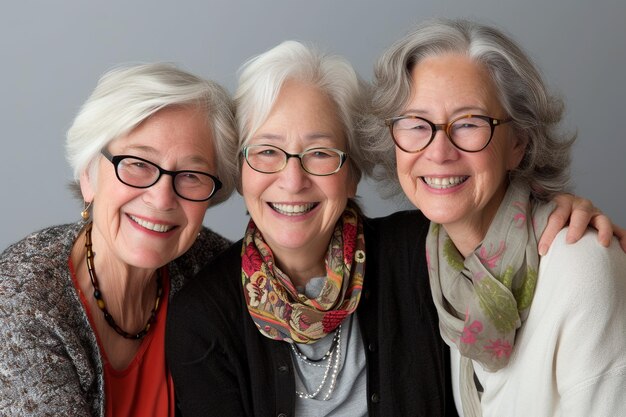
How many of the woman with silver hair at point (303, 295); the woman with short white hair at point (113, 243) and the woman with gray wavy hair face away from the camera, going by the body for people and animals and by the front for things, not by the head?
0

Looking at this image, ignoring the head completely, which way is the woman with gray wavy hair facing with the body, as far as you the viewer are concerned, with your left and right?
facing the viewer and to the left of the viewer

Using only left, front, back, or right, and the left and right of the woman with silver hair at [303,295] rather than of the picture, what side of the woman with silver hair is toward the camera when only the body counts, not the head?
front

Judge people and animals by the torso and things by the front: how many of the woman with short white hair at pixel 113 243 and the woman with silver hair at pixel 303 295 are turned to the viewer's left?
0

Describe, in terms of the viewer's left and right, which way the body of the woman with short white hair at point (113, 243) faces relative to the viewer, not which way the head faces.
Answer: facing the viewer and to the right of the viewer

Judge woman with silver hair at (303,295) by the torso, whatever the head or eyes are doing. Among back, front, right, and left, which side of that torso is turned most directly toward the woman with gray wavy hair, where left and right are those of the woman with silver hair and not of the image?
left

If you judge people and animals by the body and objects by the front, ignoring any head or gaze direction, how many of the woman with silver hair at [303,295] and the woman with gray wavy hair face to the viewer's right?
0
